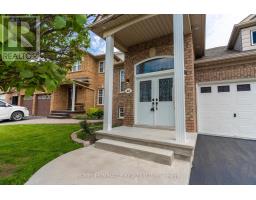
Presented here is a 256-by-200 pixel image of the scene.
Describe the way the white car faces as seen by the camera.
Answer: facing to the right of the viewer

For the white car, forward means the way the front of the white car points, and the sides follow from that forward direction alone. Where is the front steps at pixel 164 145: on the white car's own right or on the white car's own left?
on the white car's own right

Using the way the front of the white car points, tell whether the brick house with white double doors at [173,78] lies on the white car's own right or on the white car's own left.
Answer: on the white car's own right

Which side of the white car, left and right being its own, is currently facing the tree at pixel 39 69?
right
